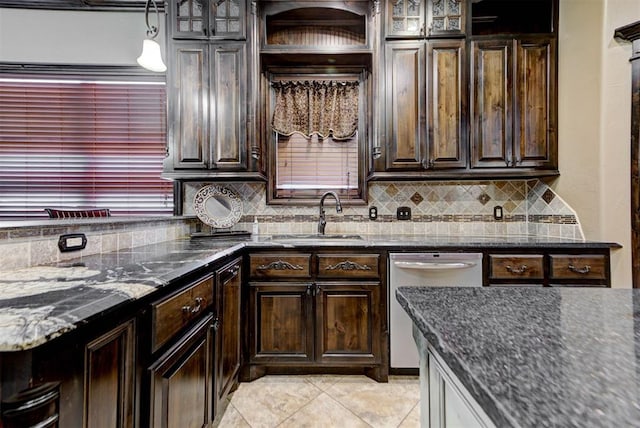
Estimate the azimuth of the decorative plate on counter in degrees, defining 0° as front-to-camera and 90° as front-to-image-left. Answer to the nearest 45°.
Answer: approximately 0°

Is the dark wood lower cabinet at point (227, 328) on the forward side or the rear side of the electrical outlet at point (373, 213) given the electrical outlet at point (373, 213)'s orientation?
on the forward side

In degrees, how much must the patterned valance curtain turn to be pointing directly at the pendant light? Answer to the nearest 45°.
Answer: approximately 45° to its right

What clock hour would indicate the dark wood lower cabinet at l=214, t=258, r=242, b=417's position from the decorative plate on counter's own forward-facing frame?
The dark wood lower cabinet is roughly at 12 o'clock from the decorative plate on counter.

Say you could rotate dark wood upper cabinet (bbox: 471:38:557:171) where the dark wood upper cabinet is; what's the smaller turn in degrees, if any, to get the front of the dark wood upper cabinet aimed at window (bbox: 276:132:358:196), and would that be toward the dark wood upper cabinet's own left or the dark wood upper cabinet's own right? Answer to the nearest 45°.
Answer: approximately 90° to the dark wood upper cabinet's own right
